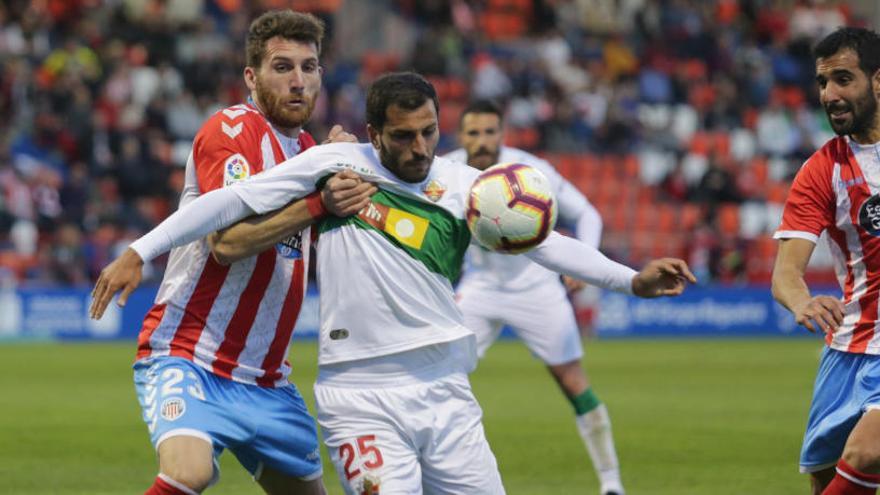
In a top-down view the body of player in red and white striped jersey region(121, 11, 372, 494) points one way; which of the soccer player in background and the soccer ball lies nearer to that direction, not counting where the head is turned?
the soccer ball

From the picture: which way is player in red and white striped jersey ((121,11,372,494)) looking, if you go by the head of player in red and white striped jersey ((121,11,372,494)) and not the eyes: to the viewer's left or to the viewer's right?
to the viewer's right

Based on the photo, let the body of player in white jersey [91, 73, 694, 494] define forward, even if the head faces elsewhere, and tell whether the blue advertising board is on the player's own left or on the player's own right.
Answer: on the player's own left

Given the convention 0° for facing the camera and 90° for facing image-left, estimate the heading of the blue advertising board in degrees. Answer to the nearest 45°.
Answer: approximately 0°

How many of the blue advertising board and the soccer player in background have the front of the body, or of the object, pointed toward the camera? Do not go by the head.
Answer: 2

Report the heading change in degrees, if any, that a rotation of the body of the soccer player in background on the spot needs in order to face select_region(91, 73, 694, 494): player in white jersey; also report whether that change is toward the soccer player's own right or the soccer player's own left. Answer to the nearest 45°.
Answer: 0° — they already face them

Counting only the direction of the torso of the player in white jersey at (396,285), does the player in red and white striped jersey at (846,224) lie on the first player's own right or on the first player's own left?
on the first player's own left

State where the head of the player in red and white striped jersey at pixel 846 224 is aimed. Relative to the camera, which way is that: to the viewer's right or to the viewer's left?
to the viewer's left
